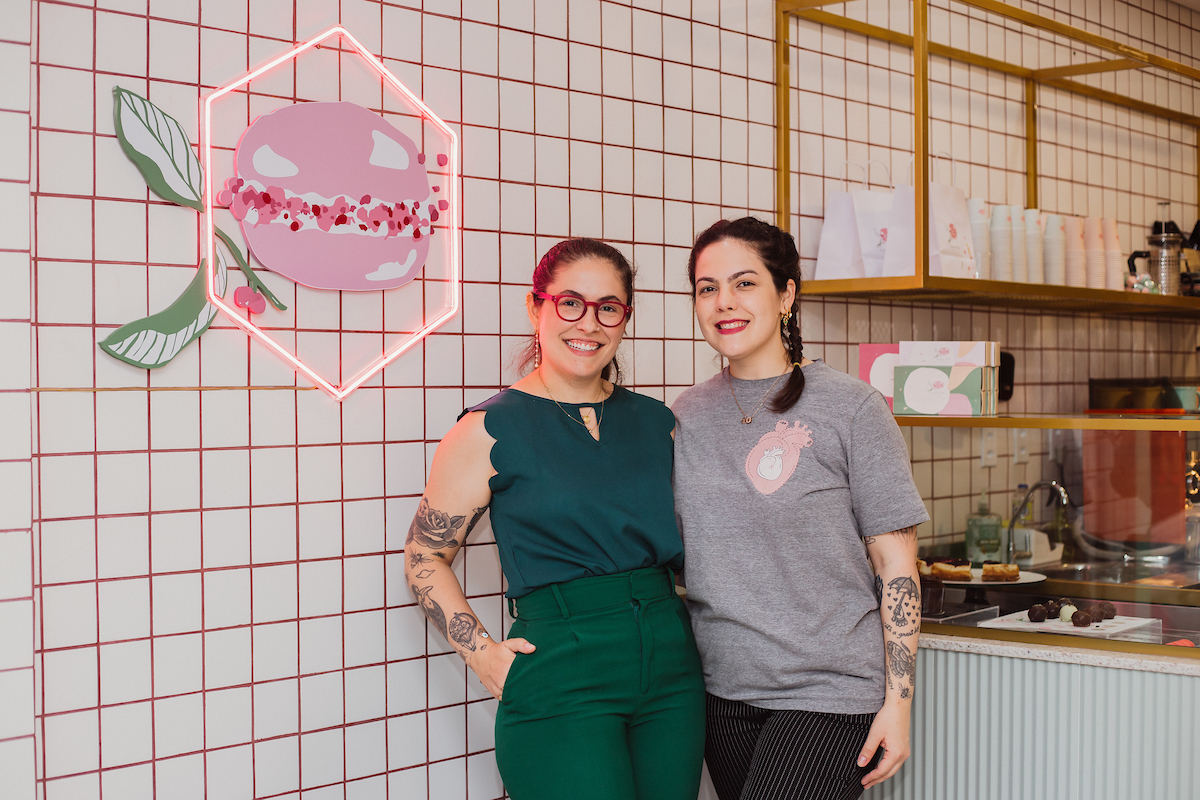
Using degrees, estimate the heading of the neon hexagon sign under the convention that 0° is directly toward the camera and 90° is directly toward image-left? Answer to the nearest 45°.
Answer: approximately 315°

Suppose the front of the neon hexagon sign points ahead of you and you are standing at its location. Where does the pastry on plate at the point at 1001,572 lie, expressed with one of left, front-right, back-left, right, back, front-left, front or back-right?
front-left

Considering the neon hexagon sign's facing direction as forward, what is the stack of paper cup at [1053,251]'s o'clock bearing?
The stack of paper cup is roughly at 10 o'clock from the neon hexagon sign.

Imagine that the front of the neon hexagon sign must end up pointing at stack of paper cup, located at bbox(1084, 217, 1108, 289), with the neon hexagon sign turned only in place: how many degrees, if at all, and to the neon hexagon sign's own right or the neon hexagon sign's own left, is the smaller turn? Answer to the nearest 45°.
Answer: approximately 45° to the neon hexagon sign's own left
